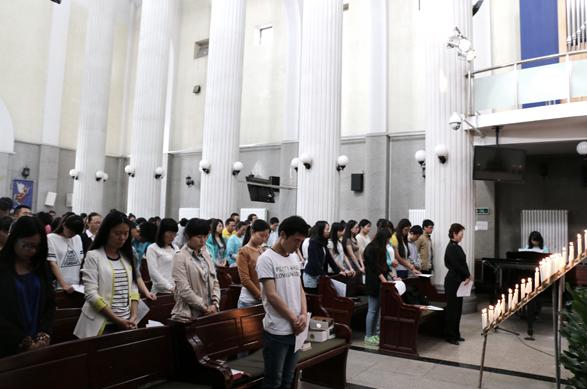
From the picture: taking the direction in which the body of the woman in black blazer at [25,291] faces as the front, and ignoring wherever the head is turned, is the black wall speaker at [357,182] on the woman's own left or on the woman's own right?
on the woman's own left

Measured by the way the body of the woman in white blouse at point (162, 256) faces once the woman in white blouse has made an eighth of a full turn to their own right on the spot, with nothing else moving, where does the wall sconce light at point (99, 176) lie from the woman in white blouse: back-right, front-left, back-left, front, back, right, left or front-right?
back

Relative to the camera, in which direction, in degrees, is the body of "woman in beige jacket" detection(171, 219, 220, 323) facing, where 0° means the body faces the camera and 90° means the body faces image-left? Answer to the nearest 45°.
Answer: approximately 315°

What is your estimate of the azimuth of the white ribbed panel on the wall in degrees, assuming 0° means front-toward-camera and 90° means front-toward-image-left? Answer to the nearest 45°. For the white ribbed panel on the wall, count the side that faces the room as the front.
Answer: approximately 0°

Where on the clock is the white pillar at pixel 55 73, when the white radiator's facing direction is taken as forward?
The white pillar is roughly at 3 o'clock from the white radiator.
